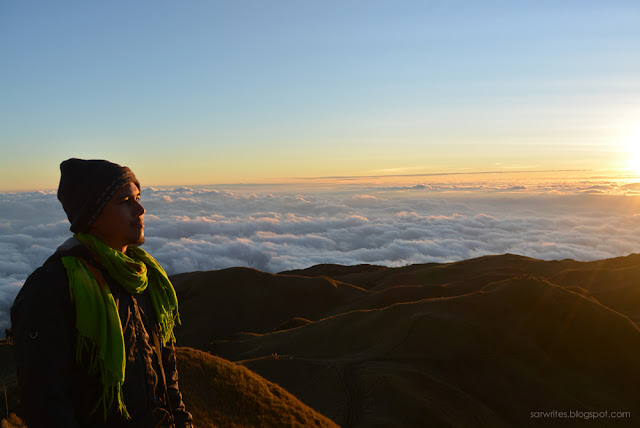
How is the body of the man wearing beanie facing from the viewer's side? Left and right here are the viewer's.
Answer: facing the viewer and to the right of the viewer

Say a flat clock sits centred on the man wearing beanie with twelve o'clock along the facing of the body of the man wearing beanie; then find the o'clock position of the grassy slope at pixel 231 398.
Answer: The grassy slope is roughly at 8 o'clock from the man wearing beanie.

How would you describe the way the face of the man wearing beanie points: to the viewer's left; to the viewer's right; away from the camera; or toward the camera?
to the viewer's right

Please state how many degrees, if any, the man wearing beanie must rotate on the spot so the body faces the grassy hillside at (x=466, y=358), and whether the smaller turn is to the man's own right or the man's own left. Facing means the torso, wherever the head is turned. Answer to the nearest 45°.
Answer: approximately 90° to the man's own left
